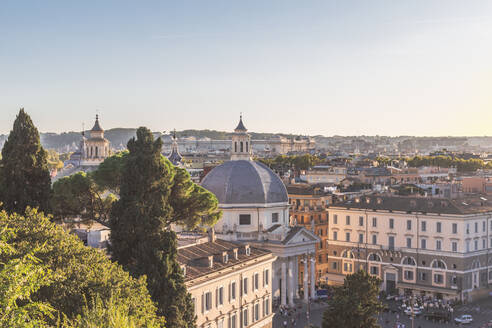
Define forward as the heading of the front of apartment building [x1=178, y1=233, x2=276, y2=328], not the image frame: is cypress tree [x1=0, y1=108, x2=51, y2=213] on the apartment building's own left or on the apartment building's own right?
on the apartment building's own right

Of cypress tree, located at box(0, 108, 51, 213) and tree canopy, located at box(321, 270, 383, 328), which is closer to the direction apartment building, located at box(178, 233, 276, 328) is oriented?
the tree canopy

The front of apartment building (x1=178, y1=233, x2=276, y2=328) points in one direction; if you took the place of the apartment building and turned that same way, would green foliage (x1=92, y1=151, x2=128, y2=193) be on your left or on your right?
on your right

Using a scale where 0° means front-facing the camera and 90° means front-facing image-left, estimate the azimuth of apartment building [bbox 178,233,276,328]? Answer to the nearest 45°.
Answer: approximately 315°

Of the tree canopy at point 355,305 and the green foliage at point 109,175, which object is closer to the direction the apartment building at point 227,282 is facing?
the tree canopy

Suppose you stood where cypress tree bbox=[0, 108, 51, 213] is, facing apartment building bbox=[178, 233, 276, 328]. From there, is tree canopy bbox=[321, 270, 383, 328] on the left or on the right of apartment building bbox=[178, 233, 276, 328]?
right

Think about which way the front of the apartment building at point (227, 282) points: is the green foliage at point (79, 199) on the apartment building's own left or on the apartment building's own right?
on the apartment building's own right
